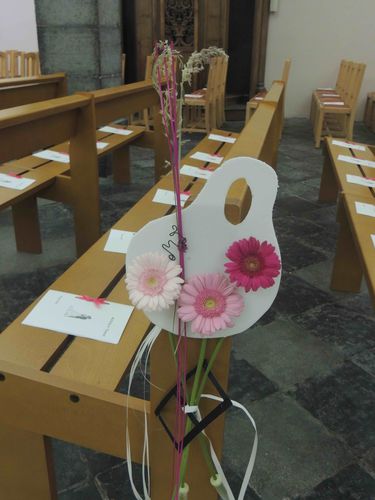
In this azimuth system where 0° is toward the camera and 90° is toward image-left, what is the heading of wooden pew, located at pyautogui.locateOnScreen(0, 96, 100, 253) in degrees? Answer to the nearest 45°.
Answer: approximately 135°

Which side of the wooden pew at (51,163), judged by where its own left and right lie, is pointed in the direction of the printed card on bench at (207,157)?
right

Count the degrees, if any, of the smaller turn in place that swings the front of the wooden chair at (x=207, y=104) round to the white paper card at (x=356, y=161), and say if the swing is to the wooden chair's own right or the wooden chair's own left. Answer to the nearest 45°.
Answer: approximately 90° to the wooden chair's own left

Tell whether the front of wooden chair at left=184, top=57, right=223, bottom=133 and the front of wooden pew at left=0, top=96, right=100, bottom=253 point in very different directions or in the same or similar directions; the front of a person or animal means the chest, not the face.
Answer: same or similar directions

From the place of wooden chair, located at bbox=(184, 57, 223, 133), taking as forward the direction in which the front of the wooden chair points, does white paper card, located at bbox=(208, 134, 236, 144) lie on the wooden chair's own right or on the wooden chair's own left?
on the wooden chair's own left
